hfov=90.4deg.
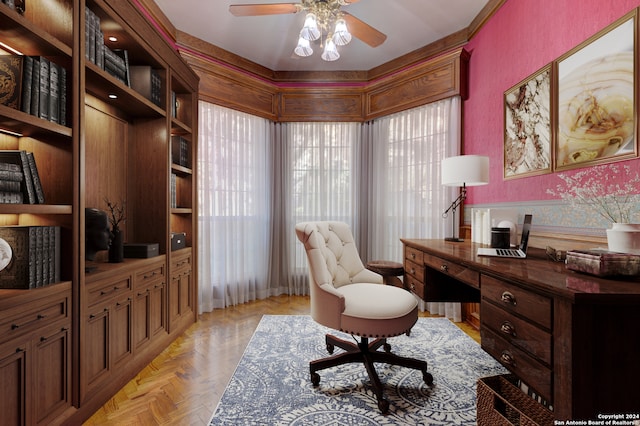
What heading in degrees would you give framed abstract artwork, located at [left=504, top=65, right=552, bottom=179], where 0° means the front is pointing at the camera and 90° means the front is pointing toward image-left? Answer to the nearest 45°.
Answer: approximately 45°

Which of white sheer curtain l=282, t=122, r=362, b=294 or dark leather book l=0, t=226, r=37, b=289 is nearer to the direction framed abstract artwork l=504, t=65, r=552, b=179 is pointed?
the dark leather book

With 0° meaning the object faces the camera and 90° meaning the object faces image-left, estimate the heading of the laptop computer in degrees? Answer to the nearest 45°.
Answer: approximately 90°

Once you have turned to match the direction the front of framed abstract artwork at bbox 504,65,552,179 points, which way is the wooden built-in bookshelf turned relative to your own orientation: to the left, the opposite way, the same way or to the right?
the opposite way

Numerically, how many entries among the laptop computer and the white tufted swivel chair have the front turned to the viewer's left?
1

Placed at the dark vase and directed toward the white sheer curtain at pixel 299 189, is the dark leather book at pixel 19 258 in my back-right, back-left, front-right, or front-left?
back-right

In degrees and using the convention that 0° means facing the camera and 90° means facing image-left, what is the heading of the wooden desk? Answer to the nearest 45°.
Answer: approximately 45°

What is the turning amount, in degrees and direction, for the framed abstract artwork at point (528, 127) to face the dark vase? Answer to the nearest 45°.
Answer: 0° — it already faces it

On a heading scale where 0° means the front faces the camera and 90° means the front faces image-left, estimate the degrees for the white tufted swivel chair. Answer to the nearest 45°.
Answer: approximately 315°
